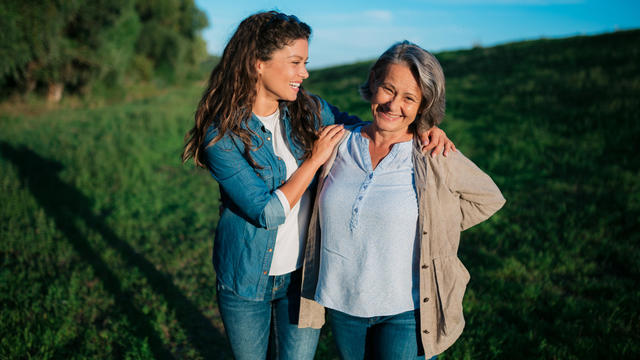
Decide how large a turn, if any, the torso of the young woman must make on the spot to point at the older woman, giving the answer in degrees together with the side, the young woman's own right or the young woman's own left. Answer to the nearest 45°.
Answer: approximately 45° to the young woman's own left

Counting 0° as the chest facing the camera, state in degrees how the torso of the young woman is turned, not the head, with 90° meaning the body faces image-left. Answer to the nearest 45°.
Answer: approximately 315°
